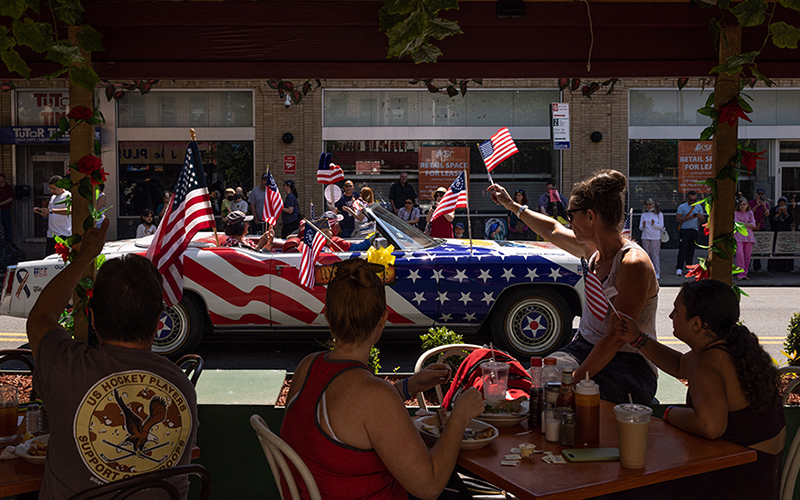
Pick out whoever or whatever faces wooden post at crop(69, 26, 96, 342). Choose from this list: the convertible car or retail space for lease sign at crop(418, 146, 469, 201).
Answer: the retail space for lease sign

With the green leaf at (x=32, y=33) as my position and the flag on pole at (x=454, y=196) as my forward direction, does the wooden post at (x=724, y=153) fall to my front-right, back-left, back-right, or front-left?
front-right

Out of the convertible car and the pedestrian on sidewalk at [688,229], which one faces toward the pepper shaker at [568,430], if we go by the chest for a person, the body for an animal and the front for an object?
the pedestrian on sidewalk

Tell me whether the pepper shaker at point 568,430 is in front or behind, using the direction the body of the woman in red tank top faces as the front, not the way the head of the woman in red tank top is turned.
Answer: in front

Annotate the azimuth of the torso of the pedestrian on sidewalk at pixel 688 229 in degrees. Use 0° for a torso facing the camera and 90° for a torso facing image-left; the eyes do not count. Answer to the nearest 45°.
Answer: approximately 0°

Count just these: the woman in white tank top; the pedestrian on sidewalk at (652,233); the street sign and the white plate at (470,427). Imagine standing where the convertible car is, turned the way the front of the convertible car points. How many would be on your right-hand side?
2

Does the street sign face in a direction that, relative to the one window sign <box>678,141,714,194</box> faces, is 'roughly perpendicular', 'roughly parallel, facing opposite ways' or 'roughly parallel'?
roughly parallel

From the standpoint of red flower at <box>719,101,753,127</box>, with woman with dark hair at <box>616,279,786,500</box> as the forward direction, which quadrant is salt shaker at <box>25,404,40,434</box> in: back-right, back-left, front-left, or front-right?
front-right

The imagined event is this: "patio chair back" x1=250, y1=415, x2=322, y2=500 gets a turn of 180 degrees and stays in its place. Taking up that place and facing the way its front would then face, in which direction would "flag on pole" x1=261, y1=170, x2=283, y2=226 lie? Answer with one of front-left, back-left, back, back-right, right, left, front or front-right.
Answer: back-right

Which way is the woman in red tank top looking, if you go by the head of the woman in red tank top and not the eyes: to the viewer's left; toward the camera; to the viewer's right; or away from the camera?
away from the camera

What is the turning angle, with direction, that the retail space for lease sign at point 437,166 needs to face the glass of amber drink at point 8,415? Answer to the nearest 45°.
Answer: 0° — it already faces it

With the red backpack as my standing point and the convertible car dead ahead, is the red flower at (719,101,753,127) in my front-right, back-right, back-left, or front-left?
front-right

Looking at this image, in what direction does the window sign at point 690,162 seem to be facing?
toward the camera

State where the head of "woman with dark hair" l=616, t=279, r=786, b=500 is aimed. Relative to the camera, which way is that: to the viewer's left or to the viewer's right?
to the viewer's left

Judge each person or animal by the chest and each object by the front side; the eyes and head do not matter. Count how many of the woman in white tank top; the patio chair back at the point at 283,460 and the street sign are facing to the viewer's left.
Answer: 1

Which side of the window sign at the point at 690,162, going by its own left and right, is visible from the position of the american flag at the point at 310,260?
front

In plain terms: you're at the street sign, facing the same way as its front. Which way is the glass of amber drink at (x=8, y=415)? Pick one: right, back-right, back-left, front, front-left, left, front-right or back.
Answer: front

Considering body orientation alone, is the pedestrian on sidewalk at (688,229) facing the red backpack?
yes
